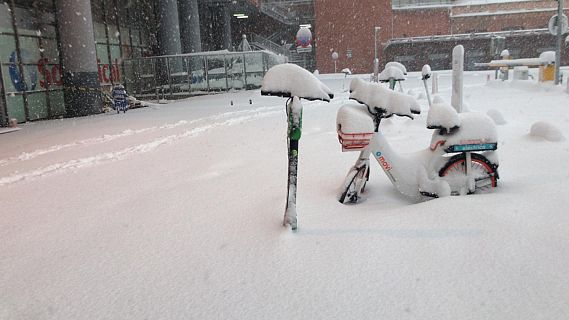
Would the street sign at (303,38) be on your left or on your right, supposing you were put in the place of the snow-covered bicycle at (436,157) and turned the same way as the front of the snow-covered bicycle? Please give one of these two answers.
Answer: on your right

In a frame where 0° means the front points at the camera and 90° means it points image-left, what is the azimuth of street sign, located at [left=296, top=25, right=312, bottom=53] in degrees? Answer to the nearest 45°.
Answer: approximately 0°

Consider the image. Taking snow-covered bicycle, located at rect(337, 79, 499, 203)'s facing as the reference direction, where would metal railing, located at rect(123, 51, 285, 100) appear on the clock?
The metal railing is roughly at 2 o'clock from the snow-covered bicycle.

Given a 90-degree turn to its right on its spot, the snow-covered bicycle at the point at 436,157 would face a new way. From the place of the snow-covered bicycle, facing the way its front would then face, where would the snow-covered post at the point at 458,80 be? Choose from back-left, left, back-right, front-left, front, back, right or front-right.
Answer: front

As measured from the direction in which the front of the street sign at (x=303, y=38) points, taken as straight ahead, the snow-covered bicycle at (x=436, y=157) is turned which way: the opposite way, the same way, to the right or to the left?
to the right

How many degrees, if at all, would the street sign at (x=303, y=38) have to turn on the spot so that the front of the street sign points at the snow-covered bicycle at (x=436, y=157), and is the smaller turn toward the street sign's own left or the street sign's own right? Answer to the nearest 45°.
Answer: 0° — it already faces it

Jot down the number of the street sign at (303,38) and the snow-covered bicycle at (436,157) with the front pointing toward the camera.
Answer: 1

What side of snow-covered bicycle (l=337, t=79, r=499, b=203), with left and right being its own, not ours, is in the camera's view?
left

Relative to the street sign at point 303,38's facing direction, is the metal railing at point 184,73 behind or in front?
in front
